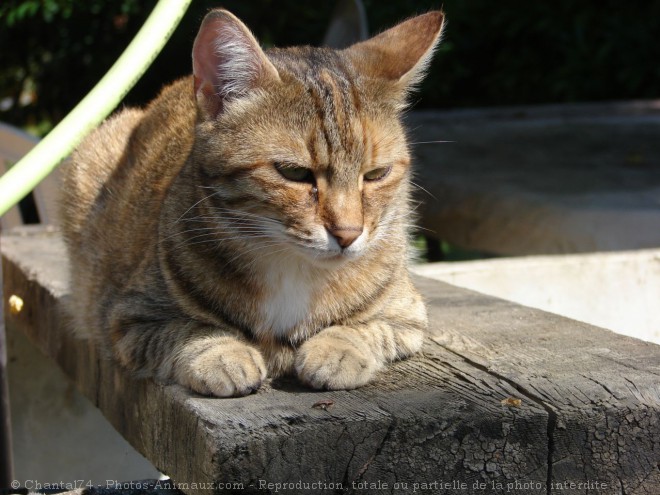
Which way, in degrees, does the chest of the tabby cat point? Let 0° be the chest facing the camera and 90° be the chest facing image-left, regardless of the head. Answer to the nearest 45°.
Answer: approximately 315°
